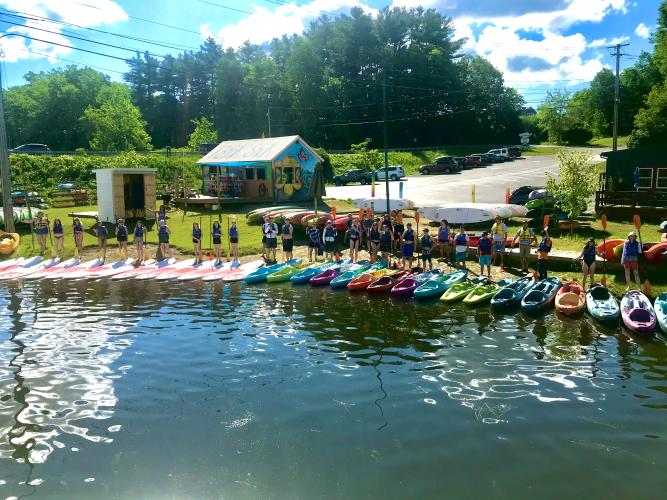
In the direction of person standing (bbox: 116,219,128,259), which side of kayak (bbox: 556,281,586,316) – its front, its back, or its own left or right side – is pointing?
right

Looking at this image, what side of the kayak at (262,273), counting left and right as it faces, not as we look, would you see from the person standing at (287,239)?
back

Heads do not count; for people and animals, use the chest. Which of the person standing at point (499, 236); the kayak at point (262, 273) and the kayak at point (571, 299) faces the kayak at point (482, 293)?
the person standing

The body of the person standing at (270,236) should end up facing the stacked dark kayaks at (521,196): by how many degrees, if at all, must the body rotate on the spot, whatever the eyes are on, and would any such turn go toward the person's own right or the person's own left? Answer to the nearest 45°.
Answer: approximately 135° to the person's own left

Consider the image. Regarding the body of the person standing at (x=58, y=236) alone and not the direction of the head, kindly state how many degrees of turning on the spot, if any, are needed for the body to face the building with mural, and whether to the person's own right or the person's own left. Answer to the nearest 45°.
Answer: approximately 135° to the person's own left

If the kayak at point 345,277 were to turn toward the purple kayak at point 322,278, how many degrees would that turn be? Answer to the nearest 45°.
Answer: approximately 45° to its right

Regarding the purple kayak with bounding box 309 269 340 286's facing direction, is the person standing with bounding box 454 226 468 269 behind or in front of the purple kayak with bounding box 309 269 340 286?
behind

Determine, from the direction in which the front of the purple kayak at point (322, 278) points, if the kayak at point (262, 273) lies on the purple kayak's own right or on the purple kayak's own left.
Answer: on the purple kayak's own right

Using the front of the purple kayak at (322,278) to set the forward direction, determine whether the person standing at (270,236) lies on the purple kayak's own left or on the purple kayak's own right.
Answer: on the purple kayak's own right

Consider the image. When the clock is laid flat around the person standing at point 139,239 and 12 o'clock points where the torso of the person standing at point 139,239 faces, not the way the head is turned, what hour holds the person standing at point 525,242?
the person standing at point 525,242 is roughly at 10 o'clock from the person standing at point 139,239.
